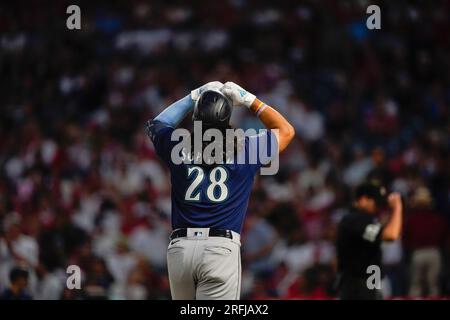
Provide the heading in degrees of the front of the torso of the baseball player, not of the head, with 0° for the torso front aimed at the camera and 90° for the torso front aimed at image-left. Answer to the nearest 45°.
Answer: approximately 180°

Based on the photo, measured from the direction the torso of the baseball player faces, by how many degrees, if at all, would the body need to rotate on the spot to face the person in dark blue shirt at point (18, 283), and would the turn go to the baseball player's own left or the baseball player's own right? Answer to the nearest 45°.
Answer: approximately 45° to the baseball player's own left

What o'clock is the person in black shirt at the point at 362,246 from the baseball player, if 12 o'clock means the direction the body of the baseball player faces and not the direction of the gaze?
The person in black shirt is roughly at 1 o'clock from the baseball player.

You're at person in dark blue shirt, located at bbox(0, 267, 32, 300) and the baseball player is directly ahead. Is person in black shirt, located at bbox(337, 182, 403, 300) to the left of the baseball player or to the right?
left
